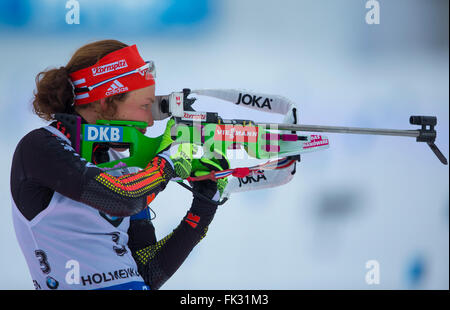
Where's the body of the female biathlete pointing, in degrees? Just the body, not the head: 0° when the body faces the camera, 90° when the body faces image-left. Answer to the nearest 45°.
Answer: approximately 315°
